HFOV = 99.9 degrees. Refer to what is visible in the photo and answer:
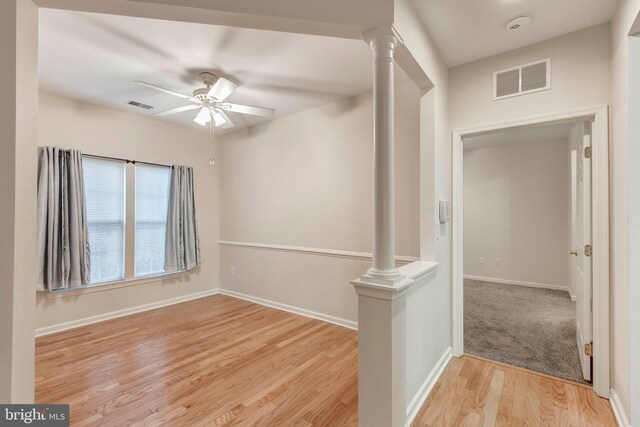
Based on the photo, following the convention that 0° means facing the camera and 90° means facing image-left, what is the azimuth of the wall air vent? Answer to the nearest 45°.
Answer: approximately 45°

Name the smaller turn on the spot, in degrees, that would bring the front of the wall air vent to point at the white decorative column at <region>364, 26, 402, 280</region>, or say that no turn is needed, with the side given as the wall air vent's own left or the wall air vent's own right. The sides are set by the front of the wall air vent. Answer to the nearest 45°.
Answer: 0° — it already faces it
